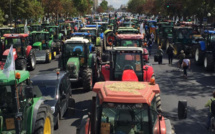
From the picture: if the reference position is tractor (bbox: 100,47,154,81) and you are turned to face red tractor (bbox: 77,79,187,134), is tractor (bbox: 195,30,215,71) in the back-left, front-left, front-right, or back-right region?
back-left

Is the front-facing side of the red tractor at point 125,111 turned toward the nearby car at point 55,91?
no

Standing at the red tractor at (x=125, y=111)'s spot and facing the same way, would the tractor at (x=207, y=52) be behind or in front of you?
behind

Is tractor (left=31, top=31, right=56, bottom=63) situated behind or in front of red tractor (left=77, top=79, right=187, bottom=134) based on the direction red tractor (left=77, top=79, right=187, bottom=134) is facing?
behind

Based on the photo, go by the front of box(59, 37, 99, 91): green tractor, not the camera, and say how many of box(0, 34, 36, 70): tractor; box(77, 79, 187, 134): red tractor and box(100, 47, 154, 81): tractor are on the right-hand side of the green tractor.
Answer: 1

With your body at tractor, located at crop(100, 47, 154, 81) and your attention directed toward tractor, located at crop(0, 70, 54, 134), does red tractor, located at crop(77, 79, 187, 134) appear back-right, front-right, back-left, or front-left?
front-left

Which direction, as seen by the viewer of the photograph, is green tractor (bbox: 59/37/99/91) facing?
facing the viewer and to the left of the viewer

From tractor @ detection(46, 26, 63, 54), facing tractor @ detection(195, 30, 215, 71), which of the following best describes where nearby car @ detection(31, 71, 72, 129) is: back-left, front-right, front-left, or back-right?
front-right

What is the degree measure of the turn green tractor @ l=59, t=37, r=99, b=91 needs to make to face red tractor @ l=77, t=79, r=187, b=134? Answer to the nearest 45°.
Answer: approximately 45° to its left

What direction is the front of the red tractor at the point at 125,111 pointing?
toward the camera

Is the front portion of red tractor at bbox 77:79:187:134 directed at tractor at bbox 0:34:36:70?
no

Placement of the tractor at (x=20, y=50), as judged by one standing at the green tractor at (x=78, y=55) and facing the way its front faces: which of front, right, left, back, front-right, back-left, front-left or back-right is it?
right

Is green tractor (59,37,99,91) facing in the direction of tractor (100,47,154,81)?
no

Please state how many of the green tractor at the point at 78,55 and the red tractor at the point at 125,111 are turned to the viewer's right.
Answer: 0
